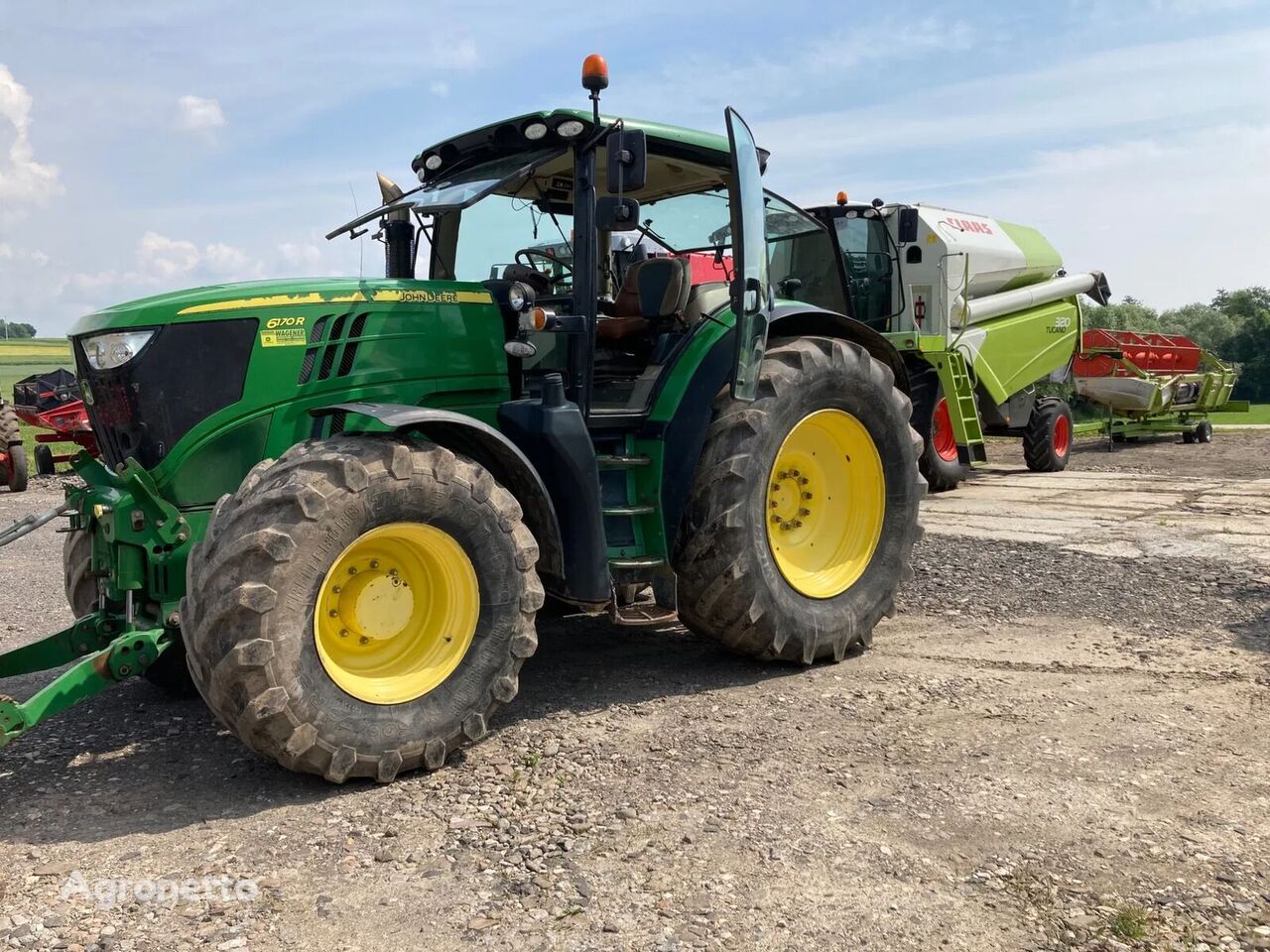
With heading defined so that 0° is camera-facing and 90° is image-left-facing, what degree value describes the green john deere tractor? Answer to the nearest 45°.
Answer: approximately 45°

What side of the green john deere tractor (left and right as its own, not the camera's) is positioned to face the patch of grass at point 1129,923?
left

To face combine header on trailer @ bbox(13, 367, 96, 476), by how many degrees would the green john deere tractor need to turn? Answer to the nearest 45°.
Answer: approximately 90° to its right

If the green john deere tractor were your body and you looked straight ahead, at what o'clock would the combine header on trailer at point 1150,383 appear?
The combine header on trailer is roughly at 6 o'clock from the green john deere tractor.
